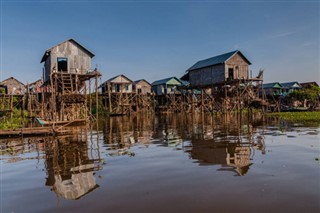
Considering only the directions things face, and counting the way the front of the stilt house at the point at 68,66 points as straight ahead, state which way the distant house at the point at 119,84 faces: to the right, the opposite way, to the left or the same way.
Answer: the same way

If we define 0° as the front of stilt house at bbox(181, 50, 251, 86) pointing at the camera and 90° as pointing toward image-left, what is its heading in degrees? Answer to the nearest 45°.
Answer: approximately 315°

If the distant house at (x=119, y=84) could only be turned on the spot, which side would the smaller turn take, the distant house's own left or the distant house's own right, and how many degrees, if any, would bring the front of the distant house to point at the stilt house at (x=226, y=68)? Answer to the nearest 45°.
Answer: approximately 45° to the distant house's own left

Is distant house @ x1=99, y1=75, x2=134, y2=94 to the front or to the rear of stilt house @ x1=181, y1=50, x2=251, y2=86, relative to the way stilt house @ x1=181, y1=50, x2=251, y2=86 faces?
to the rear

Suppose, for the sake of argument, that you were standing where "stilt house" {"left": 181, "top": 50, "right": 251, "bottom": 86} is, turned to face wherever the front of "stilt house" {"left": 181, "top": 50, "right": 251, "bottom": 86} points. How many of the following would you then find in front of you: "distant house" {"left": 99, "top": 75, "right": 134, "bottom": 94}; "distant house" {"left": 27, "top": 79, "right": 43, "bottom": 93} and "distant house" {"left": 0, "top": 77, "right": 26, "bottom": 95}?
0

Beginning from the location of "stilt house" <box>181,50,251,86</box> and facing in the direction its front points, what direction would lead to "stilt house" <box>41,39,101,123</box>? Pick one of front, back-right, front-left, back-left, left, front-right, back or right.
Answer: right

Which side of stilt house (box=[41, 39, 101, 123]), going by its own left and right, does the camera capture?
front

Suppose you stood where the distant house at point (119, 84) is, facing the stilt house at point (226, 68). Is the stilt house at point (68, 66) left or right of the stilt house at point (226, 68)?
right

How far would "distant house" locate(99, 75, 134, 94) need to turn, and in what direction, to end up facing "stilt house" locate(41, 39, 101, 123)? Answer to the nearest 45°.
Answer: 0° — it already faces it

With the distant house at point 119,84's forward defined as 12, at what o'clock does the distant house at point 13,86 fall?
the distant house at point 13,86 is roughly at 3 o'clock from the distant house at point 119,84.

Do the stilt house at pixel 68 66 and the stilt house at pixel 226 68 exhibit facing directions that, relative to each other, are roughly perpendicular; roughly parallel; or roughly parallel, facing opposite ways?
roughly parallel

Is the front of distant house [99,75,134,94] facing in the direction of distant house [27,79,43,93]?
no

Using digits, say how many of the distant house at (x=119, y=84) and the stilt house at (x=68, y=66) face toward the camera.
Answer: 2
